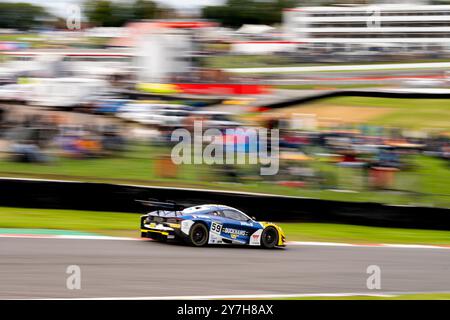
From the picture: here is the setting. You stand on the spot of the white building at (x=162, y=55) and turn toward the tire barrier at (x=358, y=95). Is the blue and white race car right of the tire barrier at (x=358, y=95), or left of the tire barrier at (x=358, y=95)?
right

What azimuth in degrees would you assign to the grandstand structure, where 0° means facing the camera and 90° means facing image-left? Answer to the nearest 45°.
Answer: approximately 0°

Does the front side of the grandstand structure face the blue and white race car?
yes

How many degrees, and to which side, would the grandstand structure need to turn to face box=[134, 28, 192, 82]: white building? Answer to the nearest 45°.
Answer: approximately 45° to its right

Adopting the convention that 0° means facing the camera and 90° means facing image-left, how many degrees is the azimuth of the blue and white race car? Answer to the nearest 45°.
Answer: approximately 225°

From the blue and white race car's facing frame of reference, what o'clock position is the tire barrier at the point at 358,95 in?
The tire barrier is roughly at 11 o'clock from the blue and white race car.

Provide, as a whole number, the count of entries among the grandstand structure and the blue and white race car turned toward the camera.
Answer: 1
